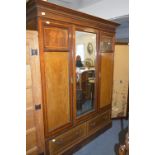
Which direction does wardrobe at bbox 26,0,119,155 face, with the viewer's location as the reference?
facing the viewer and to the right of the viewer
